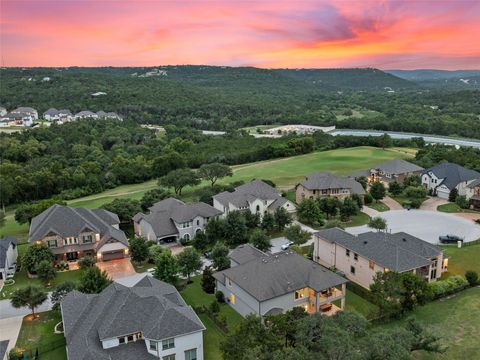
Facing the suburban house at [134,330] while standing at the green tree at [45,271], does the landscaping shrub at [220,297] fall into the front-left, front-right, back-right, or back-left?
front-left

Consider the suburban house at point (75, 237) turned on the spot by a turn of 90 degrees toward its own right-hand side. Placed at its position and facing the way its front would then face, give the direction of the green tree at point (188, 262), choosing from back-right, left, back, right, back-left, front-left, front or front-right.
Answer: back-left

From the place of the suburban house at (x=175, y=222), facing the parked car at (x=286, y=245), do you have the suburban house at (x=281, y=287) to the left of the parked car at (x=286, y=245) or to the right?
right

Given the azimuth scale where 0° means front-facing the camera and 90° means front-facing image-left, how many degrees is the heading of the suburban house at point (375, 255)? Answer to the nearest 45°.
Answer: approximately 135°

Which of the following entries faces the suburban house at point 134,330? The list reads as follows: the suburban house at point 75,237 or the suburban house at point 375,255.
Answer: the suburban house at point 75,237

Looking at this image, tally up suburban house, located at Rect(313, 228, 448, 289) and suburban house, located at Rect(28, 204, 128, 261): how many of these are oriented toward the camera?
1

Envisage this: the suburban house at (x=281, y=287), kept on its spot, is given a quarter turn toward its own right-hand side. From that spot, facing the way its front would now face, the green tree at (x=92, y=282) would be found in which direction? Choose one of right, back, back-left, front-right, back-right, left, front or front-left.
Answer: back-left

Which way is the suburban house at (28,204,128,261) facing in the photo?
toward the camera

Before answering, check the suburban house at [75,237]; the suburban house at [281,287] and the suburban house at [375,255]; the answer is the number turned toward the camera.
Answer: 1

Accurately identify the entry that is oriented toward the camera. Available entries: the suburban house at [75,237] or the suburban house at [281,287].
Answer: the suburban house at [75,237]

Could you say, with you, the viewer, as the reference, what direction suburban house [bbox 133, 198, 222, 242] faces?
facing the viewer and to the right of the viewer

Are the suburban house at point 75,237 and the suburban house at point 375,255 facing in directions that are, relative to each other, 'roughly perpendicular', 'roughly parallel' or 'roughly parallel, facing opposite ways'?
roughly parallel, facing opposite ways

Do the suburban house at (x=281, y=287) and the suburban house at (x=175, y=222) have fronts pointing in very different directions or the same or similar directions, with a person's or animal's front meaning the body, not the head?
very different directions

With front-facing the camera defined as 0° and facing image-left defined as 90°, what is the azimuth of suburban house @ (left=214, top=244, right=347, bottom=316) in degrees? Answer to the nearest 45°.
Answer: approximately 135°

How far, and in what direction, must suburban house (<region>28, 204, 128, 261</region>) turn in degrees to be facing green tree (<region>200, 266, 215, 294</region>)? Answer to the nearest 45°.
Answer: approximately 45° to its left

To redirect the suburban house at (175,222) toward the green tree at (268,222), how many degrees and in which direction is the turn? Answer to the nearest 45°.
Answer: approximately 45° to its left

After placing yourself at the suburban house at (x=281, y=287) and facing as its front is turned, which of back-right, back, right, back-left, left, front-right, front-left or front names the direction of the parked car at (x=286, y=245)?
front-right

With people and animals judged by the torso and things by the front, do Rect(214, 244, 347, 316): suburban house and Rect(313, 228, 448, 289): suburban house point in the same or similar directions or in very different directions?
same or similar directions

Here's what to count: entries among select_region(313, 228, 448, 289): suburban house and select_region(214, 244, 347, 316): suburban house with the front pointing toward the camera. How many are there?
0
